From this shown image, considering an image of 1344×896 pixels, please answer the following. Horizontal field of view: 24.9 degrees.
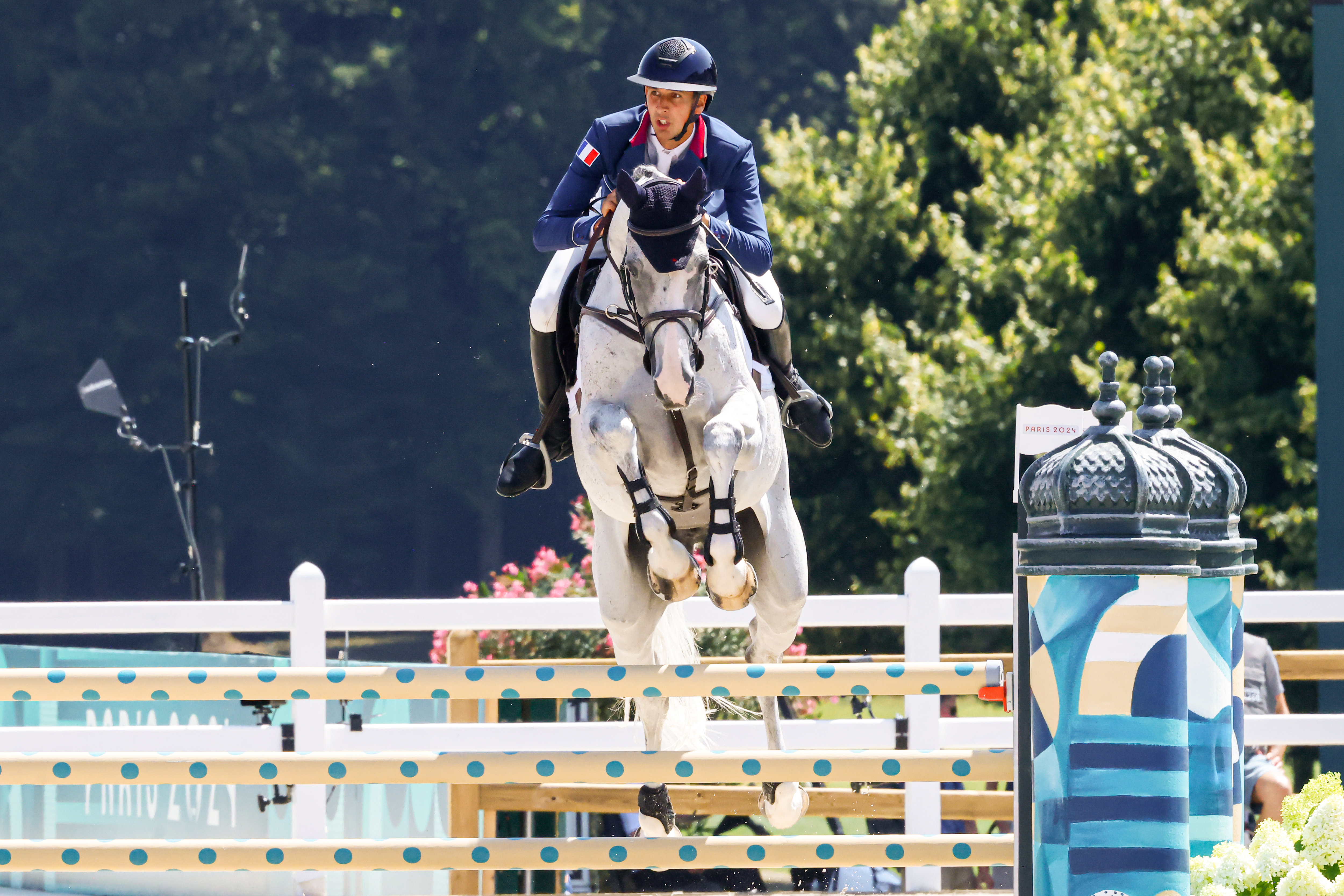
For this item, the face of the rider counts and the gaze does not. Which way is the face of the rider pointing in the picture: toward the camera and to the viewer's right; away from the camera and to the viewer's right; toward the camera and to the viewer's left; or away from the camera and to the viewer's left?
toward the camera and to the viewer's left

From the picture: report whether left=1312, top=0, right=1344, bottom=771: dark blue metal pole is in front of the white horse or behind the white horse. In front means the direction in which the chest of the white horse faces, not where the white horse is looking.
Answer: behind

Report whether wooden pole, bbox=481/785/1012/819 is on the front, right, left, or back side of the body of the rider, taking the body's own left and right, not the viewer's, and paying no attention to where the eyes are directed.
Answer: back

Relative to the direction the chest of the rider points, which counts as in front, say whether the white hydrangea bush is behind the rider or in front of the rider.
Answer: in front

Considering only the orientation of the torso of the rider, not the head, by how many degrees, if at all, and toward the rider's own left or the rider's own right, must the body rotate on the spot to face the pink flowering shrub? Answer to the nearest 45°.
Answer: approximately 180°

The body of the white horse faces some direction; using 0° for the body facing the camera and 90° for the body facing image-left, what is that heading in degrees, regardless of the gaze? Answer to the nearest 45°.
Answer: approximately 0°

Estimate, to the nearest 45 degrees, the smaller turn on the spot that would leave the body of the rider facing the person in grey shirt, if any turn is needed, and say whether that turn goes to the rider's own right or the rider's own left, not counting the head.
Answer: approximately 135° to the rider's own left

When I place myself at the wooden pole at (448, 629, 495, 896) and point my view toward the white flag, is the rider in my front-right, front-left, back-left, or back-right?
front-right

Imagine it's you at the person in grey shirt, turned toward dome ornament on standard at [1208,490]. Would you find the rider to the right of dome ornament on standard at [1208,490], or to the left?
right

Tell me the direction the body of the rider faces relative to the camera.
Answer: toward the camera
